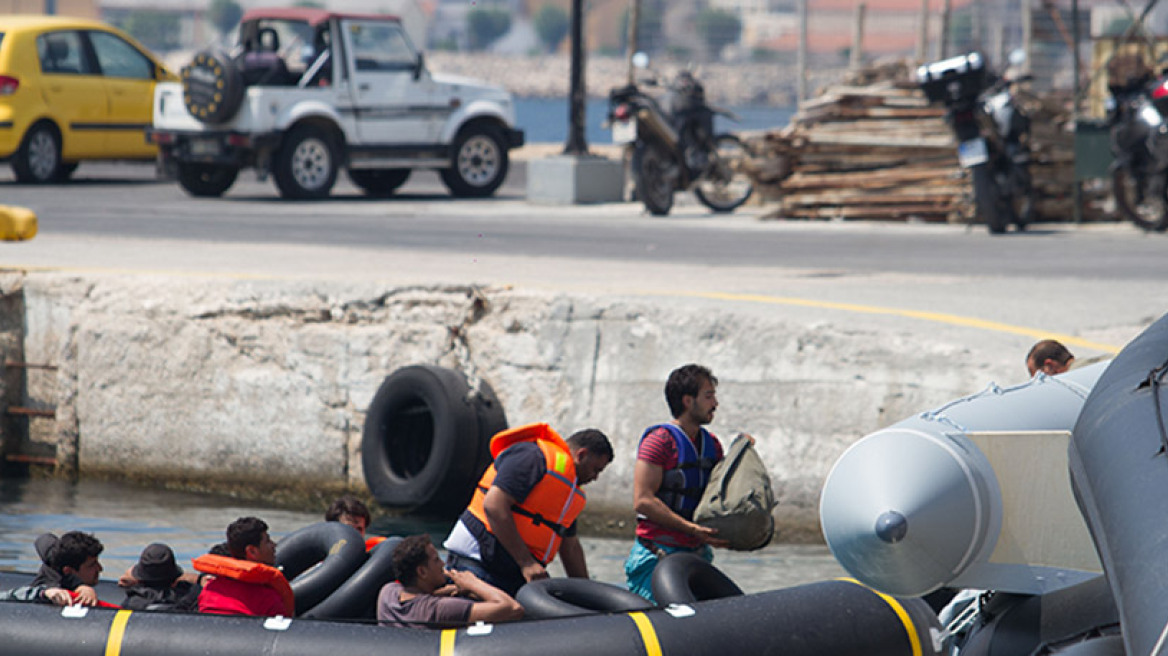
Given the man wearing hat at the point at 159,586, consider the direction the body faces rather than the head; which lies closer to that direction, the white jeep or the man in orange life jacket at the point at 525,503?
the white jeep

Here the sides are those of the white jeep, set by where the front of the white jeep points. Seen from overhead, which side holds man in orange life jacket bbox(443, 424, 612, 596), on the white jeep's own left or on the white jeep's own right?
on the white jeep's own right

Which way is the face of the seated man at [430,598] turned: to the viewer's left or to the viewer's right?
to the viewer's right

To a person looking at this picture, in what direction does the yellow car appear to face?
facing away from the viewer and to the right of the viewer

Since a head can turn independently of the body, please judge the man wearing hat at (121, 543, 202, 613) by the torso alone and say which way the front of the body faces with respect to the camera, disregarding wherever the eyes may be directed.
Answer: away from the camera

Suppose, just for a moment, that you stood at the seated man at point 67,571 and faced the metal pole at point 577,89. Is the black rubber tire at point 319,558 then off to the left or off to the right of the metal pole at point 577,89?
right

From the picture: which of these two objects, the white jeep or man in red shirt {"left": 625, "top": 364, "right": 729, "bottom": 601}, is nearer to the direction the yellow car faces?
the white jeep

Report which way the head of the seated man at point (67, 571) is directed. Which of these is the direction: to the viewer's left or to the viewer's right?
to the viewer's right

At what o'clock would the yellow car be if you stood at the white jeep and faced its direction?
The yellow car is roughly at 8 o'clock from the white jeep.

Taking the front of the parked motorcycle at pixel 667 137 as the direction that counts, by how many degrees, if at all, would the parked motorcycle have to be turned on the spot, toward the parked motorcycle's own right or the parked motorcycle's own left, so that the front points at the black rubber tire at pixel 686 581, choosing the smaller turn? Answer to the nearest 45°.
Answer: approximately 135° to the parked motorcycle's own right

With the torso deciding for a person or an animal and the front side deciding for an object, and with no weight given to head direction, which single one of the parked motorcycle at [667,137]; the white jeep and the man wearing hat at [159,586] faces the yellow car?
the man wearing hat
